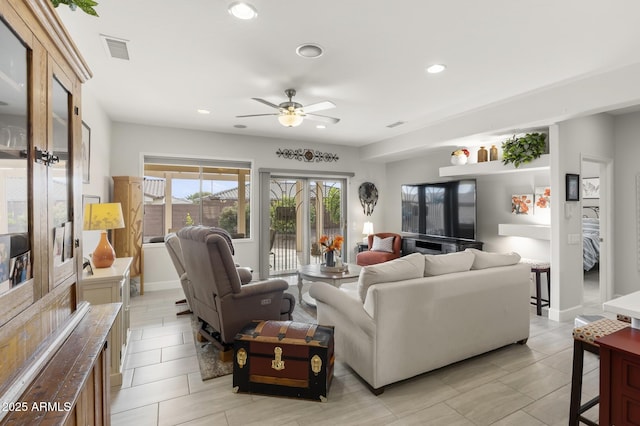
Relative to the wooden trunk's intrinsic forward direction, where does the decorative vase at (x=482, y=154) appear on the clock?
The decorative vase is roughly at 8 o'clock from the wooden trunk.

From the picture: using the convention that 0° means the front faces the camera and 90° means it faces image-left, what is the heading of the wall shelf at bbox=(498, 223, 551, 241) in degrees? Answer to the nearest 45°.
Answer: approximately 45°

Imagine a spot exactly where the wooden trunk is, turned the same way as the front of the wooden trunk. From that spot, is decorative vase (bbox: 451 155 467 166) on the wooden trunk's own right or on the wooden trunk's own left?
on the wooden trunk's own left

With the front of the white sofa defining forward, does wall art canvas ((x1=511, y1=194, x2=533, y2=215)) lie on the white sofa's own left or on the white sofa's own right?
on the white sofa's own right

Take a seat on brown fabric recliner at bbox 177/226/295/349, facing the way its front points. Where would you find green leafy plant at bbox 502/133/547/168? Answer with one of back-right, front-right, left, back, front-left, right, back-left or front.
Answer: front-right

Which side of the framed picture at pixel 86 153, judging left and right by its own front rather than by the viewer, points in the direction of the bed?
front

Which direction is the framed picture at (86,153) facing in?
to the viewer's right

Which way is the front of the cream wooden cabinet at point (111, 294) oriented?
to the viewer's right

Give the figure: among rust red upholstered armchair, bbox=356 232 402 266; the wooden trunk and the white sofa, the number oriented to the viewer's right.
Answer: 0

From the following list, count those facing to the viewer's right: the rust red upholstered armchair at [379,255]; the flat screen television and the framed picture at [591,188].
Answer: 0

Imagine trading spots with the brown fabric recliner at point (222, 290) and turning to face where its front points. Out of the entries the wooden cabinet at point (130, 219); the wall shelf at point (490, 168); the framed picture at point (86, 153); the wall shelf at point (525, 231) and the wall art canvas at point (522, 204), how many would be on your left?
2

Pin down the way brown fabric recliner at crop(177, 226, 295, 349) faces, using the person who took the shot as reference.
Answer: facing away from the viewer and to the right of the viewer
